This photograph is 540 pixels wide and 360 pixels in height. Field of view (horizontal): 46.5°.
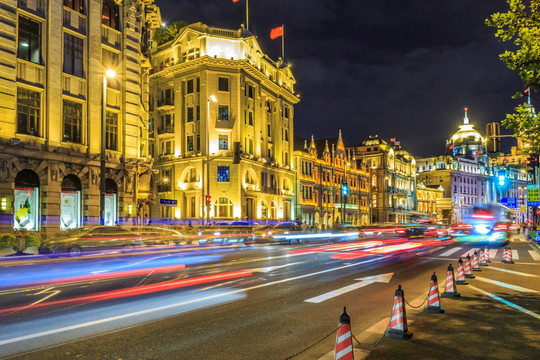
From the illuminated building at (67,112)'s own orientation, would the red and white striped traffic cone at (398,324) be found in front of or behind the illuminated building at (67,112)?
in front

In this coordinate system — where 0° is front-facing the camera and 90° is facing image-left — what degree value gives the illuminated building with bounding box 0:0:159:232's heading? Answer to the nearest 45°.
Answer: approximately 315°

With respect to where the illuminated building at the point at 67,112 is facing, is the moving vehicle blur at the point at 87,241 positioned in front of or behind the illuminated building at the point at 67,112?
in front

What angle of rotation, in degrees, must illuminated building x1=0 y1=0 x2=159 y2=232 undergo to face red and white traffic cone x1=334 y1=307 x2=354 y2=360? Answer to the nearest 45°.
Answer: approximately 45° to its right

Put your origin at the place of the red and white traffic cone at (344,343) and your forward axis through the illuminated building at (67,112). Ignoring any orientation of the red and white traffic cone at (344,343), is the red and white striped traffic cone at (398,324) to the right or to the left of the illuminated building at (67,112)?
right
